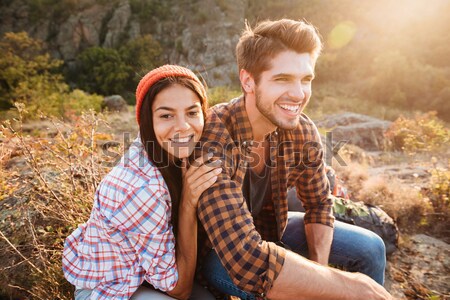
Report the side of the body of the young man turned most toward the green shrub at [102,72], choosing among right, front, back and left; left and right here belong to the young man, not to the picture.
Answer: back

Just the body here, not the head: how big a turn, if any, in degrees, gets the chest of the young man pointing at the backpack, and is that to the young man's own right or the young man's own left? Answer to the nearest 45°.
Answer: approximately 90° to the young man's own left

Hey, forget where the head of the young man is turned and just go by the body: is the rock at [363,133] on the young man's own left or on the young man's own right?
on the young man's own left

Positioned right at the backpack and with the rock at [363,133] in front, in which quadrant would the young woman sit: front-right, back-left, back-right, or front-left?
back-left

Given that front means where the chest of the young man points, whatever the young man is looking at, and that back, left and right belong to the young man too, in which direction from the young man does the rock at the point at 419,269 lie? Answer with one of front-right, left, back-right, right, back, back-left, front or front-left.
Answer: left

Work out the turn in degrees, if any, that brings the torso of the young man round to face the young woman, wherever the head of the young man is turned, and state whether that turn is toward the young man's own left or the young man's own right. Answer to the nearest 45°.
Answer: approximately 90° to the young man's own right

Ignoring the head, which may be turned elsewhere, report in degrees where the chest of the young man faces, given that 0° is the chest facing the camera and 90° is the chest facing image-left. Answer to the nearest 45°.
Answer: approximately 315°
